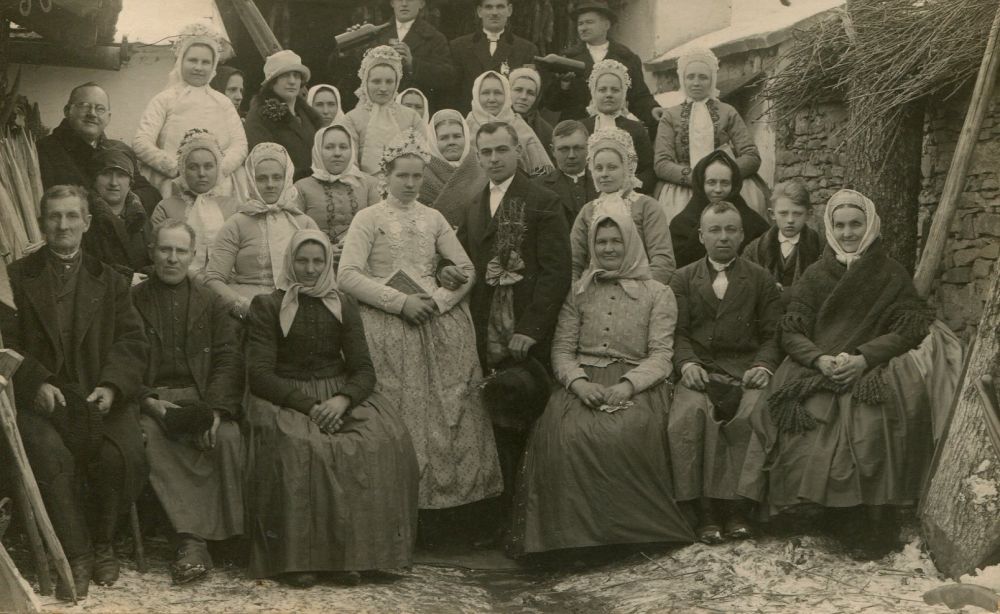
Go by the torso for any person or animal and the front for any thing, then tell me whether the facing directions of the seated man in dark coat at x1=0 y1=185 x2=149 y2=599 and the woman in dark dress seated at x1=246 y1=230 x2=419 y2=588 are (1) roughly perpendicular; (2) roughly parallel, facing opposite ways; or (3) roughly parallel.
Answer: roughly parallel

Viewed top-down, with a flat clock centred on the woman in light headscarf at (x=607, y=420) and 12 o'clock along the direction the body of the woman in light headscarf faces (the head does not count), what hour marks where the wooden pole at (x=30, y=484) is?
The wooden pole is roughly at 2 o'clock from the woman in light headscarf.

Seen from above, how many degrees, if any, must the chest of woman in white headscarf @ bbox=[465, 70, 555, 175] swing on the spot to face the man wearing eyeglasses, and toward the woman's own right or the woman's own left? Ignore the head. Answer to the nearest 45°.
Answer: approximately 90° to the woman's own right

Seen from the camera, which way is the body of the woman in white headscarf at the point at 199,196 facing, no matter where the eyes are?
toward the camera

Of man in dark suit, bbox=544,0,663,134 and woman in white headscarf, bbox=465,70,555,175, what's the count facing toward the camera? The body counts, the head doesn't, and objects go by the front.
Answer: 2

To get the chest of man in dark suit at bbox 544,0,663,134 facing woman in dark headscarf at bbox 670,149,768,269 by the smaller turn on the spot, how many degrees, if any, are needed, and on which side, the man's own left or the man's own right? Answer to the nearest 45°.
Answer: approximately 45° to the man's own left

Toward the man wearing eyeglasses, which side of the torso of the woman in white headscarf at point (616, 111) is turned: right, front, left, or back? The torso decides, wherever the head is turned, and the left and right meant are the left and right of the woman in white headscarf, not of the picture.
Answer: right

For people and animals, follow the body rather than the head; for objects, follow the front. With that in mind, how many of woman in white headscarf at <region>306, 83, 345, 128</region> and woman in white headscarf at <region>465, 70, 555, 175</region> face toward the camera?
2

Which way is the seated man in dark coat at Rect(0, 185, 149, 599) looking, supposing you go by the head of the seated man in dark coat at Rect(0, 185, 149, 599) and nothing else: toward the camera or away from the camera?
toward the camera

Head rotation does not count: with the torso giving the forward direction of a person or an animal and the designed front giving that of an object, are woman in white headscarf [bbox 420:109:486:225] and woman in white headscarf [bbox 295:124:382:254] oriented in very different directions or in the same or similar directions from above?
same or similar directions

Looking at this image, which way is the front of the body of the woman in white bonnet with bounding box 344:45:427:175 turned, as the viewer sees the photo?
toward the camera
